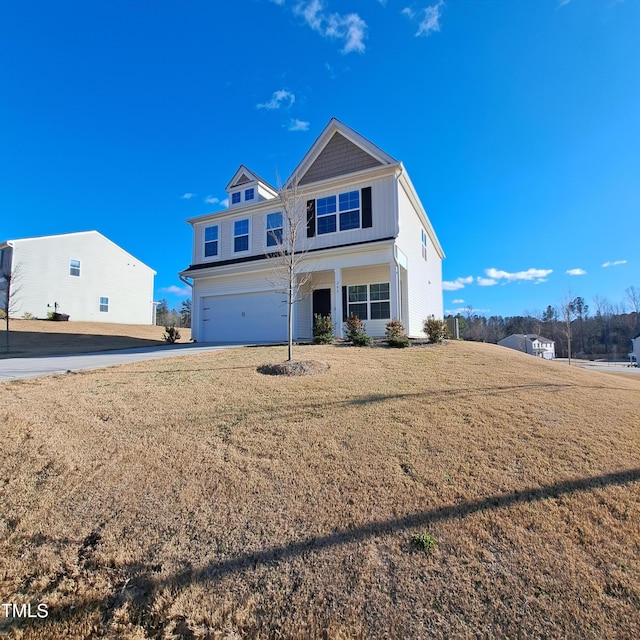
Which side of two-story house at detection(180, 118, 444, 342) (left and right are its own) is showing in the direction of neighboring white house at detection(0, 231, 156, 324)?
right

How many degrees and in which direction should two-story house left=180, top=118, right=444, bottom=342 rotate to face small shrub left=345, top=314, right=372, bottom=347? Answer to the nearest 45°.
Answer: approximately 45° to its left

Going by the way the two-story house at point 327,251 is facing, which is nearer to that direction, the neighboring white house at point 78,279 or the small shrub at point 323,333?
the small shrub

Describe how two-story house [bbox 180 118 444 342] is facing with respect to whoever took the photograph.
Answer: facing the viewer and to the left of the viewer

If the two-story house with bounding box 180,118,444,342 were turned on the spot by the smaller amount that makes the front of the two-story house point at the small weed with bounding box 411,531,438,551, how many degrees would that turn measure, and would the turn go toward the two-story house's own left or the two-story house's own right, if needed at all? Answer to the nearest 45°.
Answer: approximately 45° to the two-story house's own left

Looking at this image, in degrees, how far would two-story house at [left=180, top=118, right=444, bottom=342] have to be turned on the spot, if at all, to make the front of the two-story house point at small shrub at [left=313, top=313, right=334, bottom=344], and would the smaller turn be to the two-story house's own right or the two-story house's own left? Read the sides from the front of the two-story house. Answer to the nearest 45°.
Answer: approximately 45° to the two-story house's own left

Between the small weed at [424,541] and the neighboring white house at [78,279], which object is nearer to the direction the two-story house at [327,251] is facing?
the small weed
